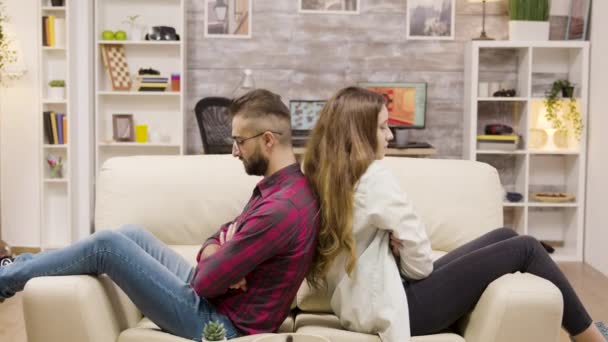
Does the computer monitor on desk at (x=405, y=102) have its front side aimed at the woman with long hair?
yes

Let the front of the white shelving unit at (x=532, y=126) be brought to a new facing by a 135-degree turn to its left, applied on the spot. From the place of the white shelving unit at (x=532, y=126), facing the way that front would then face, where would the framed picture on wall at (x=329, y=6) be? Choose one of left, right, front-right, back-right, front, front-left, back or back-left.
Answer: back-left

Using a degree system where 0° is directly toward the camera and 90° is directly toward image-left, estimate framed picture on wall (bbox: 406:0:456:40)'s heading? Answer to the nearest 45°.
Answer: approximately 0°

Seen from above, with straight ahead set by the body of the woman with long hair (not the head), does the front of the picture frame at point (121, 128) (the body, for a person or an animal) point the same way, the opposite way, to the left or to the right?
to the right

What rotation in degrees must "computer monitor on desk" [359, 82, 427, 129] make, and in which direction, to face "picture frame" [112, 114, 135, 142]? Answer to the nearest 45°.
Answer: approximately 90° to its right

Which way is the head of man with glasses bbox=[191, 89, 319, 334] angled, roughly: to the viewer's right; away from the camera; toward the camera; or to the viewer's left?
to the viewer's left

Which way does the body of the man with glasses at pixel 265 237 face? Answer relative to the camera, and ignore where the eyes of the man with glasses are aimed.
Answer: to the viewer's left

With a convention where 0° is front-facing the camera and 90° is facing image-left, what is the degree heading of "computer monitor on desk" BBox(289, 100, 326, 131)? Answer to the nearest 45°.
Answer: approximately 0°

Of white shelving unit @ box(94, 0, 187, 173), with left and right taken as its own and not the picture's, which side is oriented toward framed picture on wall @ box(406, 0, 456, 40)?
left

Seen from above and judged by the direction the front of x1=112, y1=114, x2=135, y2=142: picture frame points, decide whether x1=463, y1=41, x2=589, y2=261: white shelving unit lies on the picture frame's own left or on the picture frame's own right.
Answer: on the picture frame's own left

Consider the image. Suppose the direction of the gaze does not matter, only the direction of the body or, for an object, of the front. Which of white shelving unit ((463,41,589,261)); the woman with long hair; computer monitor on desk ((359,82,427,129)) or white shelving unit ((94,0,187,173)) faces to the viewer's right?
the woman with long hair

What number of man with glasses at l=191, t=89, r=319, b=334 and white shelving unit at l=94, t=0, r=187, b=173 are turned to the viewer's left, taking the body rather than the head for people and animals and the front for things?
1
